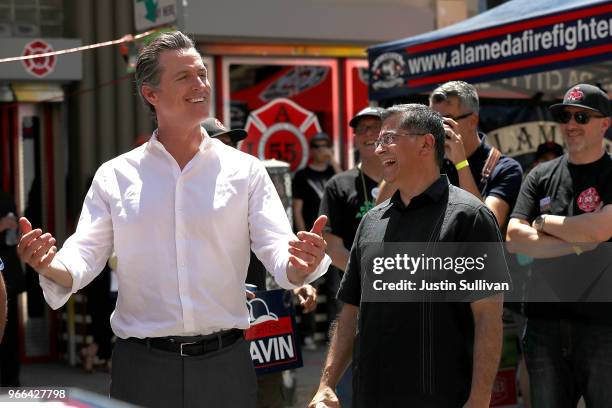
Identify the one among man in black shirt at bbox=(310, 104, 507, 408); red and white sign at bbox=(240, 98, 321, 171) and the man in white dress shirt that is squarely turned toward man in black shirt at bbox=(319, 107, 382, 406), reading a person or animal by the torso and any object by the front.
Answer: the red and white sign

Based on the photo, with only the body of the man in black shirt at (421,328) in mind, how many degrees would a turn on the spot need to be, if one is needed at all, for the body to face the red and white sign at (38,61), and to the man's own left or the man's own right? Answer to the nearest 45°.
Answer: approximately 90° to the man's own right

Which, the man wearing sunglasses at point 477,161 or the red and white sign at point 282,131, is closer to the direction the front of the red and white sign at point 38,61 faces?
the man wearing sunglasses

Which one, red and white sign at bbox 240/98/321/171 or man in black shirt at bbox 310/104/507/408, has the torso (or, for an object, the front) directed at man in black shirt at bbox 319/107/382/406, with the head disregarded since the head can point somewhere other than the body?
the red and white sign

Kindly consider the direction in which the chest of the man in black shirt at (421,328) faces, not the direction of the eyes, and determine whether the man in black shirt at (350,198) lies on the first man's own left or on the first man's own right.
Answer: on the first man's own right
